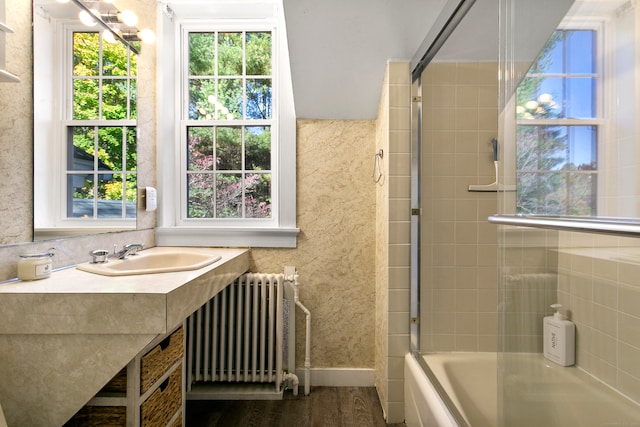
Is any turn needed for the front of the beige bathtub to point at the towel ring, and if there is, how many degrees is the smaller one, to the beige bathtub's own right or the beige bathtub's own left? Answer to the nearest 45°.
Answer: approximately 90° to the beige bathtub's own right

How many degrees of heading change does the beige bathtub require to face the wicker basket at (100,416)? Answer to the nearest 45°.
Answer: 0° — it already faces it

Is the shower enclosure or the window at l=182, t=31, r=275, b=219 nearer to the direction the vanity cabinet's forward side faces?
the shower enclosure

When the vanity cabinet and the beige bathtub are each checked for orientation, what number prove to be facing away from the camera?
0

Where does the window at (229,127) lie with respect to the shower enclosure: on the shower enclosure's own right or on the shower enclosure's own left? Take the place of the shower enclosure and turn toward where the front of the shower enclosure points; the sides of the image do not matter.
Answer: on the shower enclosure's own right

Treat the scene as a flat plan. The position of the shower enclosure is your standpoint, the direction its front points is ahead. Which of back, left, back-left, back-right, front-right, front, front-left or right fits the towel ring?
right

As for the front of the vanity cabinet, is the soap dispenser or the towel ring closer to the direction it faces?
the soap dispenser

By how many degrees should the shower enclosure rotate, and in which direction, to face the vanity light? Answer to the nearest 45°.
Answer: approximately 45° to its right

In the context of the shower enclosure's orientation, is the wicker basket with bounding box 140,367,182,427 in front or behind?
in front

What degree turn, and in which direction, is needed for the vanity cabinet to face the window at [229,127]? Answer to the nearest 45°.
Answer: approximately 90° to its left

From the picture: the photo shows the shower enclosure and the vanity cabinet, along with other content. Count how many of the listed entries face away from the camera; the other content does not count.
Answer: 0

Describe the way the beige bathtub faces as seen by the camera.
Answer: facing the viewer and to the left of the viewer

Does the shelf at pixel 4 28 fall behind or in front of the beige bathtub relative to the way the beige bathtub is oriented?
in front

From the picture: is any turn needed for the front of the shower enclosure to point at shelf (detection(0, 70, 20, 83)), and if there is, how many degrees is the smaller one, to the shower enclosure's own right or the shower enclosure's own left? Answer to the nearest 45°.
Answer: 0° — it already faces it

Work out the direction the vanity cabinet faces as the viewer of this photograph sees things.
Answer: facing the viewer and to the right of the viewer

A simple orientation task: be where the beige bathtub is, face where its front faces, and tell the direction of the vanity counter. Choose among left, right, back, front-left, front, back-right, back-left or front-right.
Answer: front
